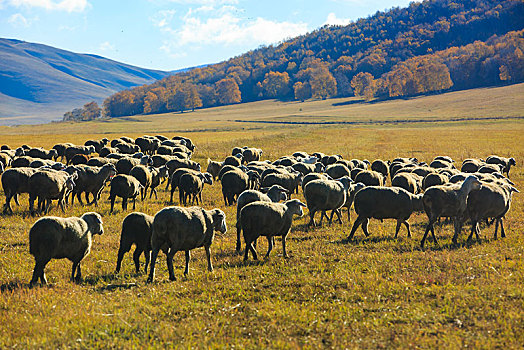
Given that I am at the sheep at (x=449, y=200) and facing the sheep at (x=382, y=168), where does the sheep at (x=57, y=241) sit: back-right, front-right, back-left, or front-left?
back-left

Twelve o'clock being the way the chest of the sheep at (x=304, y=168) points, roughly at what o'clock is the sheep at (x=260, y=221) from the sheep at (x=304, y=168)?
the sheep at (x=260, y=221) is roughly at 3 o'clock from the sheep at (x=304, y=168).

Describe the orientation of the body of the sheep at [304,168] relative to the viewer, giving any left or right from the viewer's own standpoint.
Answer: facing to the right of the viewer

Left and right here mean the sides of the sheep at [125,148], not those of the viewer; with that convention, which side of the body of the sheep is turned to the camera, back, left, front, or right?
right

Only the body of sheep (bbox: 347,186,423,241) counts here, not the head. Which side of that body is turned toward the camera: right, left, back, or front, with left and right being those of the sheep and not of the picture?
right

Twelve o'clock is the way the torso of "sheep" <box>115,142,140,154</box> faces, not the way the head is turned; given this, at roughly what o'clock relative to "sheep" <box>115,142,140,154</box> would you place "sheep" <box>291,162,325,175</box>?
"sheep" <box>291,162,325,175</box> is roughly at 2 o'clock from "sheep" <box>115,142,140,154</box>.

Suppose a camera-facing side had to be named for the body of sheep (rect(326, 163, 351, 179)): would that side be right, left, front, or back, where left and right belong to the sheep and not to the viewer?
right

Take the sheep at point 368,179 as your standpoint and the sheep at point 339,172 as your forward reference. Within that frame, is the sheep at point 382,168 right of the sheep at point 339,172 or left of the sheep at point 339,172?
right

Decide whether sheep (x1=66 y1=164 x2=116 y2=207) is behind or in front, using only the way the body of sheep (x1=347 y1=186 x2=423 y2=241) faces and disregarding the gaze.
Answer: behind
